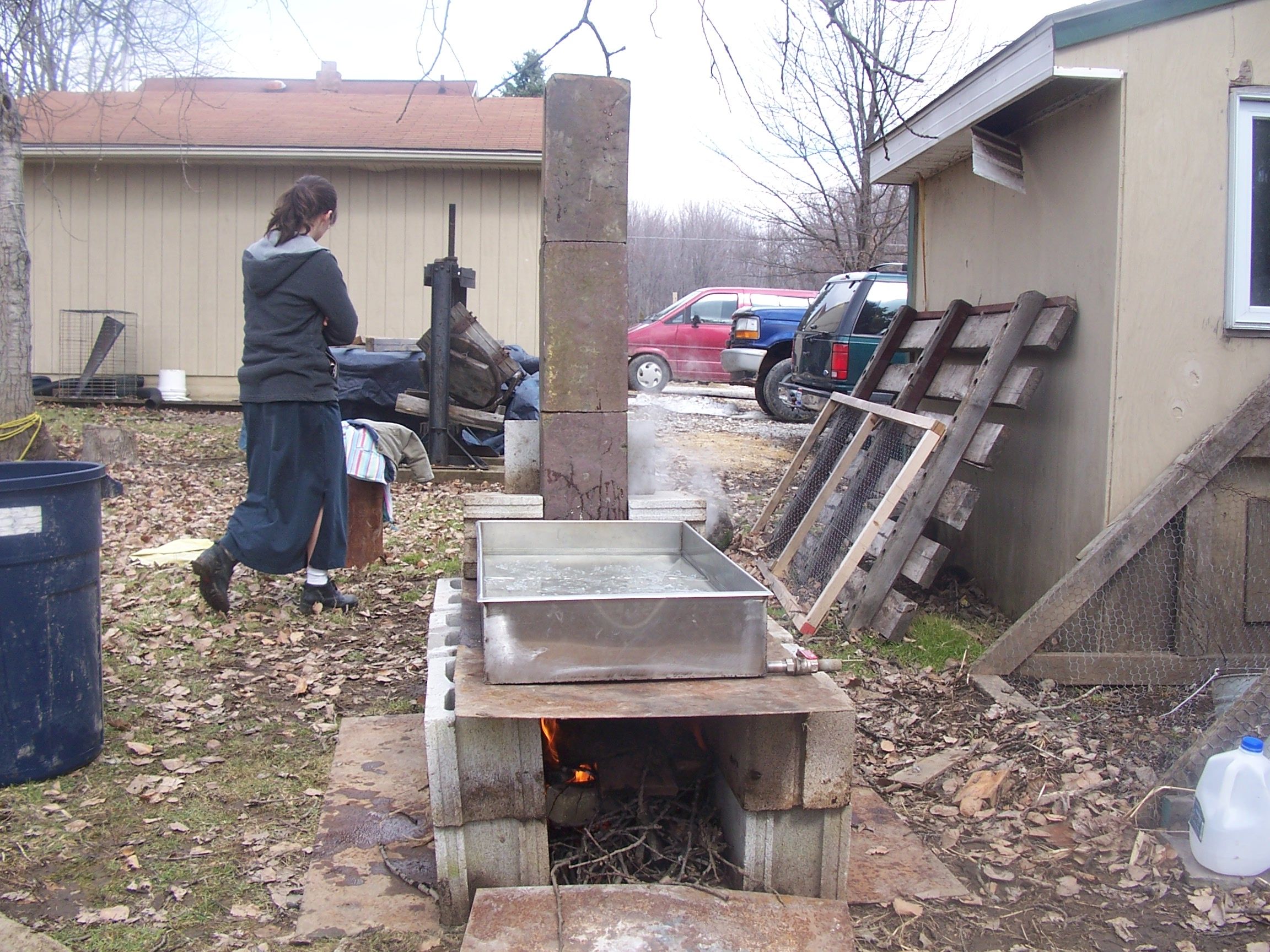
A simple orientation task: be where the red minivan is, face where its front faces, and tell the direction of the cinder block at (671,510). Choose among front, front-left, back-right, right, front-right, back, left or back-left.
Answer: left

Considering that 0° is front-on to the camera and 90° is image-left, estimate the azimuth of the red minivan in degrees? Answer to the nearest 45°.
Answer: approximately 90°

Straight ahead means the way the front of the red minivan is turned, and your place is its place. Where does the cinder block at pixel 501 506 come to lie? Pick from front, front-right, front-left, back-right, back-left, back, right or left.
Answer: left

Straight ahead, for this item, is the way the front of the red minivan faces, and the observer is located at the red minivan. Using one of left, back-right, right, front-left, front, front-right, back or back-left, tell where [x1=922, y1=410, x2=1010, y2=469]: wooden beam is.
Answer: left

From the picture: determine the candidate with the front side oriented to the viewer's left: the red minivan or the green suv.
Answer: the red minivan

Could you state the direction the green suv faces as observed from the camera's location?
facing away from the viewer and to the right of the viewer

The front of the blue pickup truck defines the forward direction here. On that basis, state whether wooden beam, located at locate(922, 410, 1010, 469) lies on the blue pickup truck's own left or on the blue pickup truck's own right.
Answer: on the blue pickup truck's own left

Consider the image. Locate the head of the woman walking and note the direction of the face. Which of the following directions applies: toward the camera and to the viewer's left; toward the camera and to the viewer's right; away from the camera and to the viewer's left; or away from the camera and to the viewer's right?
away from the camera and to the viewer's right

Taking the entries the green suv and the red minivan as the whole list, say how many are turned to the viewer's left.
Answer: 1

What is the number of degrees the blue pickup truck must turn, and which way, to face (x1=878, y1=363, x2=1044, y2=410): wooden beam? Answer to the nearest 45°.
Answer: approximately 45° to its left

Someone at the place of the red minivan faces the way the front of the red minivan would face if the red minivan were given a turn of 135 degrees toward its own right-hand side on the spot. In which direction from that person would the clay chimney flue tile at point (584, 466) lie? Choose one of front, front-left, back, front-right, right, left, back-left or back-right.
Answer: back-right

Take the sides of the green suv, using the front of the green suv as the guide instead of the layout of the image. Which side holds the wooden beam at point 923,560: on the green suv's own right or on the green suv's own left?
on the green suv's own right
